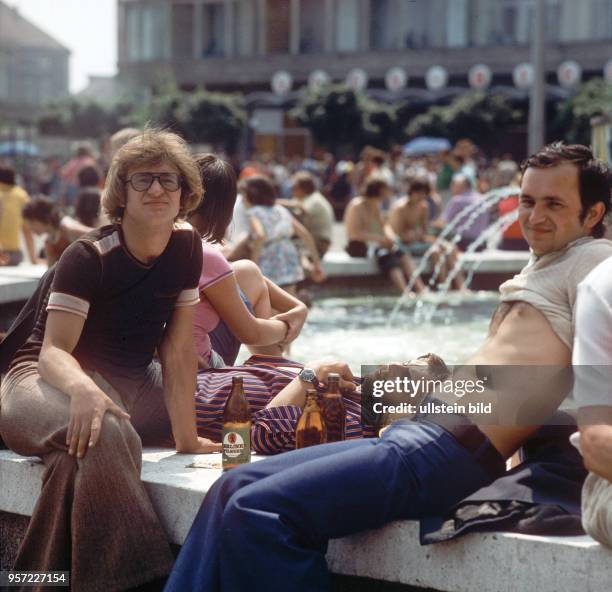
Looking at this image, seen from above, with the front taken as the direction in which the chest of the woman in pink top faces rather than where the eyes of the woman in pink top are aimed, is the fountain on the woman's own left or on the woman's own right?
on the woman's own left

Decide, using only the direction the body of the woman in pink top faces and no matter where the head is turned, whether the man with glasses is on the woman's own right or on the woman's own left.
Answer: on the woman's own right

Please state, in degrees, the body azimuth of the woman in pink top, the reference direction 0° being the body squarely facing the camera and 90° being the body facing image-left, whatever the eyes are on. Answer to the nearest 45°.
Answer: approximately 270°

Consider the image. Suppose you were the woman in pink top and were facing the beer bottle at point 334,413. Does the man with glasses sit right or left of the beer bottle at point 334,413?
right

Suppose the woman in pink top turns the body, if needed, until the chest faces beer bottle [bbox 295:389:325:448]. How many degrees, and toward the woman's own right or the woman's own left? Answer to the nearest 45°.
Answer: approximately 90° to the woman's own right

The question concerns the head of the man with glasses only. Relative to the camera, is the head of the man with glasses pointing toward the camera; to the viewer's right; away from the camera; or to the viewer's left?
toward the camera

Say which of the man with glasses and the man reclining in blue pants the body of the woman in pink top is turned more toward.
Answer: the man reclining in blue pants

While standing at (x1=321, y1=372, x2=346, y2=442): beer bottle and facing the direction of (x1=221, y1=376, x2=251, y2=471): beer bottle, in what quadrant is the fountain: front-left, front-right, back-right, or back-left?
back-right

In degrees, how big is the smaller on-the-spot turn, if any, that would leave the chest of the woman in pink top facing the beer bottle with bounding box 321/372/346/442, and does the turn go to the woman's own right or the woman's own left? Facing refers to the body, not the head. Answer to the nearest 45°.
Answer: approximately 90° to the woman's own right

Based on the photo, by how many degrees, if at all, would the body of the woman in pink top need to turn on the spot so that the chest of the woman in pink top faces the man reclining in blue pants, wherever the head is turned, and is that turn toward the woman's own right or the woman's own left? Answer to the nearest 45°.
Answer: approximately 90° to the woman's own right

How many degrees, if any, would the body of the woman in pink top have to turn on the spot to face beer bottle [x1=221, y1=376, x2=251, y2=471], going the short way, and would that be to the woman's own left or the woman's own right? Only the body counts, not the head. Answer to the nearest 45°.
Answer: approximately 90° to the woman's own right

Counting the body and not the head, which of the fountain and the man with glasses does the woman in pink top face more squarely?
the fountain
